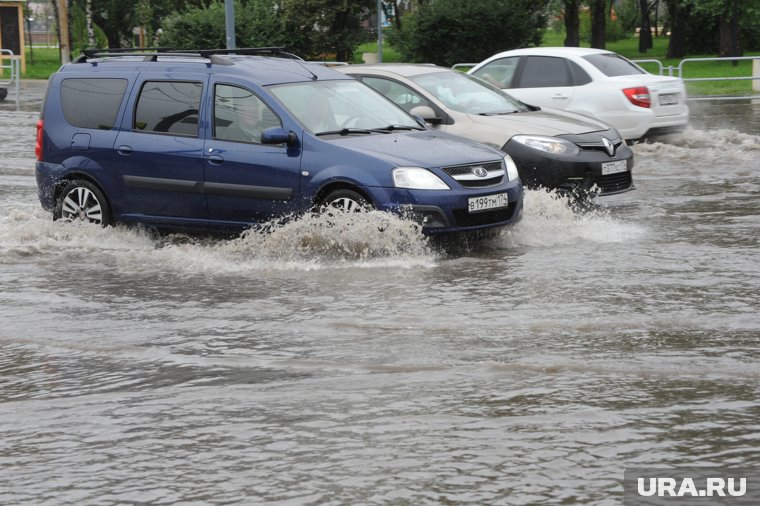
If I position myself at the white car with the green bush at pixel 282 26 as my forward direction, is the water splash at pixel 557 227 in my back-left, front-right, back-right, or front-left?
back-left

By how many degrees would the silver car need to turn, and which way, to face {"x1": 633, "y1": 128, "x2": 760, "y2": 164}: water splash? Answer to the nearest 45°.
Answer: approximately 90° to its left

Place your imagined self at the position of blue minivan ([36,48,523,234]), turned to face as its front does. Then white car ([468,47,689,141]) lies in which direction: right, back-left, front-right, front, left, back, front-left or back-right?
left

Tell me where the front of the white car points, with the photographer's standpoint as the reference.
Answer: facing away from the viewer and to the left of the viewer

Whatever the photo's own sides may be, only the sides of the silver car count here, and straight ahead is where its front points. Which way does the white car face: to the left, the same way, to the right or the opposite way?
the opposite way

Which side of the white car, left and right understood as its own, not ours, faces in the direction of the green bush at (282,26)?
front

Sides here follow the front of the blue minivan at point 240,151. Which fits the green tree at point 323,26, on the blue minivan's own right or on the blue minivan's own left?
on the blue minivan's own left

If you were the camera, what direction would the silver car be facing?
facing the viewer and to the right of the viewer

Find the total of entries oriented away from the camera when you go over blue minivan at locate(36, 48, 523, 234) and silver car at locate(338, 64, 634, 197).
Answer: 0

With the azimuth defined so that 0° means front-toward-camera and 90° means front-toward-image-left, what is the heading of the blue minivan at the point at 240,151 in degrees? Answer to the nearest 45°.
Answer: approximately 315°

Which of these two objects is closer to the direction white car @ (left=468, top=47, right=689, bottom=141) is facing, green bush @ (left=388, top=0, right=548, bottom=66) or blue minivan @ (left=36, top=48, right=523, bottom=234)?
the green bush

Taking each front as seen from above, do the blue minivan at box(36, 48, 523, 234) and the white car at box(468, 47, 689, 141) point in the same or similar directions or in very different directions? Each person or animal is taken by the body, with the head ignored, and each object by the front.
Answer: very different directions

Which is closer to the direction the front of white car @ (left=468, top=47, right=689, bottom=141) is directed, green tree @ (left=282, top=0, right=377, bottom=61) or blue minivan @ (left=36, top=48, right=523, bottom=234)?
the green tree
